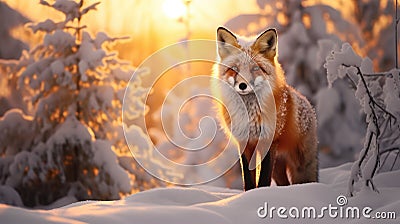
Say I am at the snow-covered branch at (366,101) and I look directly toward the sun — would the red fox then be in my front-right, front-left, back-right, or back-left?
front-left

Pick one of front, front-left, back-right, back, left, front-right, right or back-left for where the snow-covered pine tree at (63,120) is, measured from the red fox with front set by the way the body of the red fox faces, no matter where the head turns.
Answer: right

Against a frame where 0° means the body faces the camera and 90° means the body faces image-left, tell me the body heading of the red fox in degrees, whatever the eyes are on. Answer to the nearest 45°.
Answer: approximately 45°

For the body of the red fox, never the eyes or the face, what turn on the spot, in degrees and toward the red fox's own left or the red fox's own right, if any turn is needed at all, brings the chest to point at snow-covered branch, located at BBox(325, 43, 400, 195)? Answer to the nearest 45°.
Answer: approximately 90° to the red fox's own left
